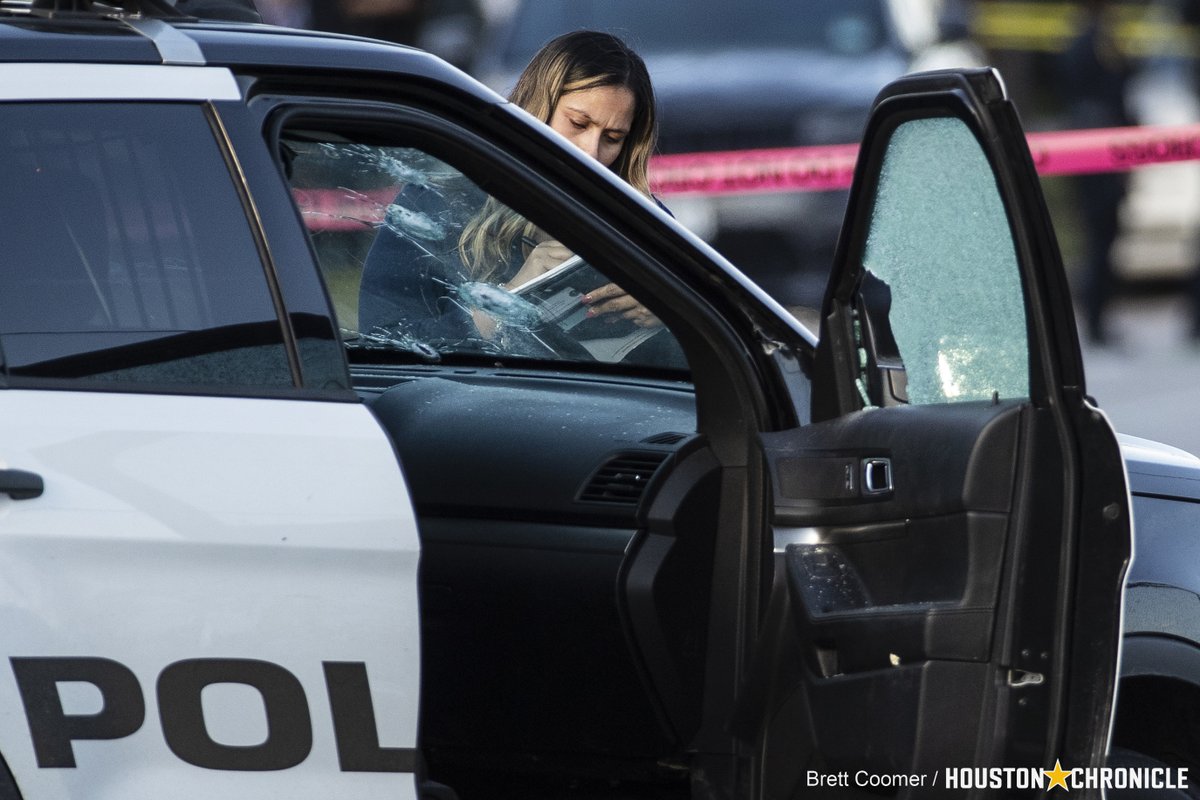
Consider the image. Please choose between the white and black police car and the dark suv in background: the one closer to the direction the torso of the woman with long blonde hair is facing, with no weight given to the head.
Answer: the white and black police car

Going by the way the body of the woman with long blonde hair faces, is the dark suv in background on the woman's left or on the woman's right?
on the woman's left

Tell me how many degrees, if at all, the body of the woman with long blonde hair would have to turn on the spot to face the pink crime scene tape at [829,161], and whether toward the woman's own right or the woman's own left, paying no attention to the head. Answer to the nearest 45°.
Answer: approximately 135° to the woman's own left

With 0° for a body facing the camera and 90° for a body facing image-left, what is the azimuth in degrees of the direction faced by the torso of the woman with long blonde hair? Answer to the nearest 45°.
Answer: approximately 315°
